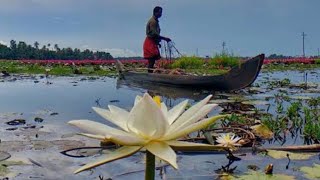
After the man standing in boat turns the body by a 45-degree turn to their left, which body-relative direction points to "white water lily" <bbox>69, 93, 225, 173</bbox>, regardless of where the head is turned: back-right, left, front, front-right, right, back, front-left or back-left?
back-right

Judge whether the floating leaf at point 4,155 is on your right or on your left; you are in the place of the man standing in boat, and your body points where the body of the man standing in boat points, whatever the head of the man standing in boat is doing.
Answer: on your right

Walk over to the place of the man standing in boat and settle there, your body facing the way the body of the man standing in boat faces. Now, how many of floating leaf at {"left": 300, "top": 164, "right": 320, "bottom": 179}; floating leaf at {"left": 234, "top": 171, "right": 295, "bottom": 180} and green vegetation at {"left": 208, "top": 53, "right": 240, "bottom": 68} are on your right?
2

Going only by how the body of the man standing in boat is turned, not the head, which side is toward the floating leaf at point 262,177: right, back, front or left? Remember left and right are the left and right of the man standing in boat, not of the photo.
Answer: right

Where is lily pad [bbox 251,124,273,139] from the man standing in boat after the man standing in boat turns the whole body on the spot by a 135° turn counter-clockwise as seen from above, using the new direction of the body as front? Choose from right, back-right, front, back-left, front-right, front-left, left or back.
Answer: back-left

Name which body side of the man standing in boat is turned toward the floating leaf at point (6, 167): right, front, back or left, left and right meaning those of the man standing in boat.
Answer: right

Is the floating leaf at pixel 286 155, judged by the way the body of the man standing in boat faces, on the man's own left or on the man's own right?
on the man's own right

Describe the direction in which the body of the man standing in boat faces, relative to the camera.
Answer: to the viewer's right

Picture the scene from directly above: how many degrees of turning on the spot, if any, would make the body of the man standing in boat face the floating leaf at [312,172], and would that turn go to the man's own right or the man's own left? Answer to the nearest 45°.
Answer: approximately 90° to the man's own right
